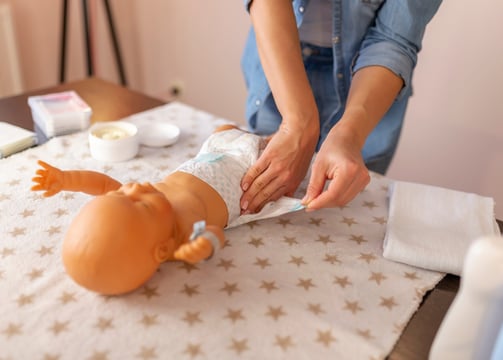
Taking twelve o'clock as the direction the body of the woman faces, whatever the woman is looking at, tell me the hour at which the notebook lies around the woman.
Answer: The notebook is roughly at 1 o'clock from the woman.

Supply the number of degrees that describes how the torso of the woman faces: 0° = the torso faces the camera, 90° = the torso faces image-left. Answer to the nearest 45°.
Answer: approximately 45°

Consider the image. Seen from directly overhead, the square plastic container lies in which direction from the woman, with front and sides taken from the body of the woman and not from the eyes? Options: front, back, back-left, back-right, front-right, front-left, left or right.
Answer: front-right
